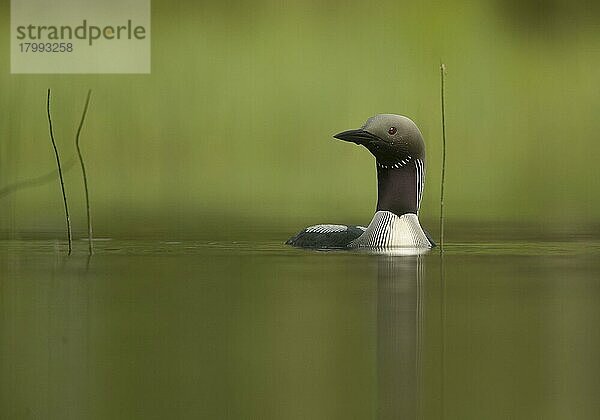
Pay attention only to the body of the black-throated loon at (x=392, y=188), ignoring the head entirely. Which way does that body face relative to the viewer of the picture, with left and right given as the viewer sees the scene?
facing the viewer and to the right of the viewer
